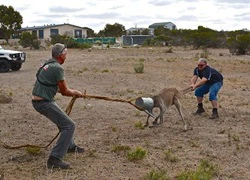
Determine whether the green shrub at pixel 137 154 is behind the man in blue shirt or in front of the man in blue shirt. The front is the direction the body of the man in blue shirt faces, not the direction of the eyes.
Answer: in front

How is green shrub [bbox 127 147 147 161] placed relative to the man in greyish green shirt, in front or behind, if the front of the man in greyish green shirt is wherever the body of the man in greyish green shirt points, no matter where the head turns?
in front

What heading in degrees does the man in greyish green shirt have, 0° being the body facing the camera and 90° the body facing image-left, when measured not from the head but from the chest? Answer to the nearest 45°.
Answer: approximately 225°

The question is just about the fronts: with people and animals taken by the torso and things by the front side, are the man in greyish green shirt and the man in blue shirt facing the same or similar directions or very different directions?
very different directions

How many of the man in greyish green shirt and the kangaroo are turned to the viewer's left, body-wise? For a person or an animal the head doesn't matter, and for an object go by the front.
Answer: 1

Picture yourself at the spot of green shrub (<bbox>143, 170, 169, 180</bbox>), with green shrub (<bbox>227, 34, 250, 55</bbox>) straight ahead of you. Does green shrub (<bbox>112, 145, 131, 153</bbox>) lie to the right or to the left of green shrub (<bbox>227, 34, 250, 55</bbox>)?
left

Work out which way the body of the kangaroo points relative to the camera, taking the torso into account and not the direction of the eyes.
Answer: to the viewer's left
